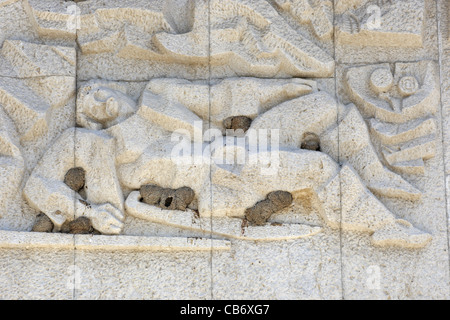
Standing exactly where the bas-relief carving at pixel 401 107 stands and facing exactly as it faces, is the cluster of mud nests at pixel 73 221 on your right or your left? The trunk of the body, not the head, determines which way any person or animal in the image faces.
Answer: on your right

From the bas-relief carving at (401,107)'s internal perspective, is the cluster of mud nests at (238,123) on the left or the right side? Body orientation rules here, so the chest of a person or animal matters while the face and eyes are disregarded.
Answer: on its right

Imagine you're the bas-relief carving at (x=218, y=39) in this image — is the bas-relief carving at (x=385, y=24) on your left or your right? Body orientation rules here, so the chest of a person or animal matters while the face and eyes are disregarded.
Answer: on your left

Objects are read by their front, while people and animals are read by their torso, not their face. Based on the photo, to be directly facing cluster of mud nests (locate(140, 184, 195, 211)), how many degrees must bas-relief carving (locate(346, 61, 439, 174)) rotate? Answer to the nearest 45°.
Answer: approximately 90° to its right

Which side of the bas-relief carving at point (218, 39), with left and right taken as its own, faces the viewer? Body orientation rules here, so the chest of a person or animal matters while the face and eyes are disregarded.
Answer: front

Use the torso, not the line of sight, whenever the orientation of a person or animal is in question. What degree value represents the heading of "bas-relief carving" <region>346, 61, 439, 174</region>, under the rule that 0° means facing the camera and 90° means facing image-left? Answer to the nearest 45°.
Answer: approximately 0°

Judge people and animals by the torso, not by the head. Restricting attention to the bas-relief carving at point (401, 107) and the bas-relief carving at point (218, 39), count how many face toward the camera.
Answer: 2
